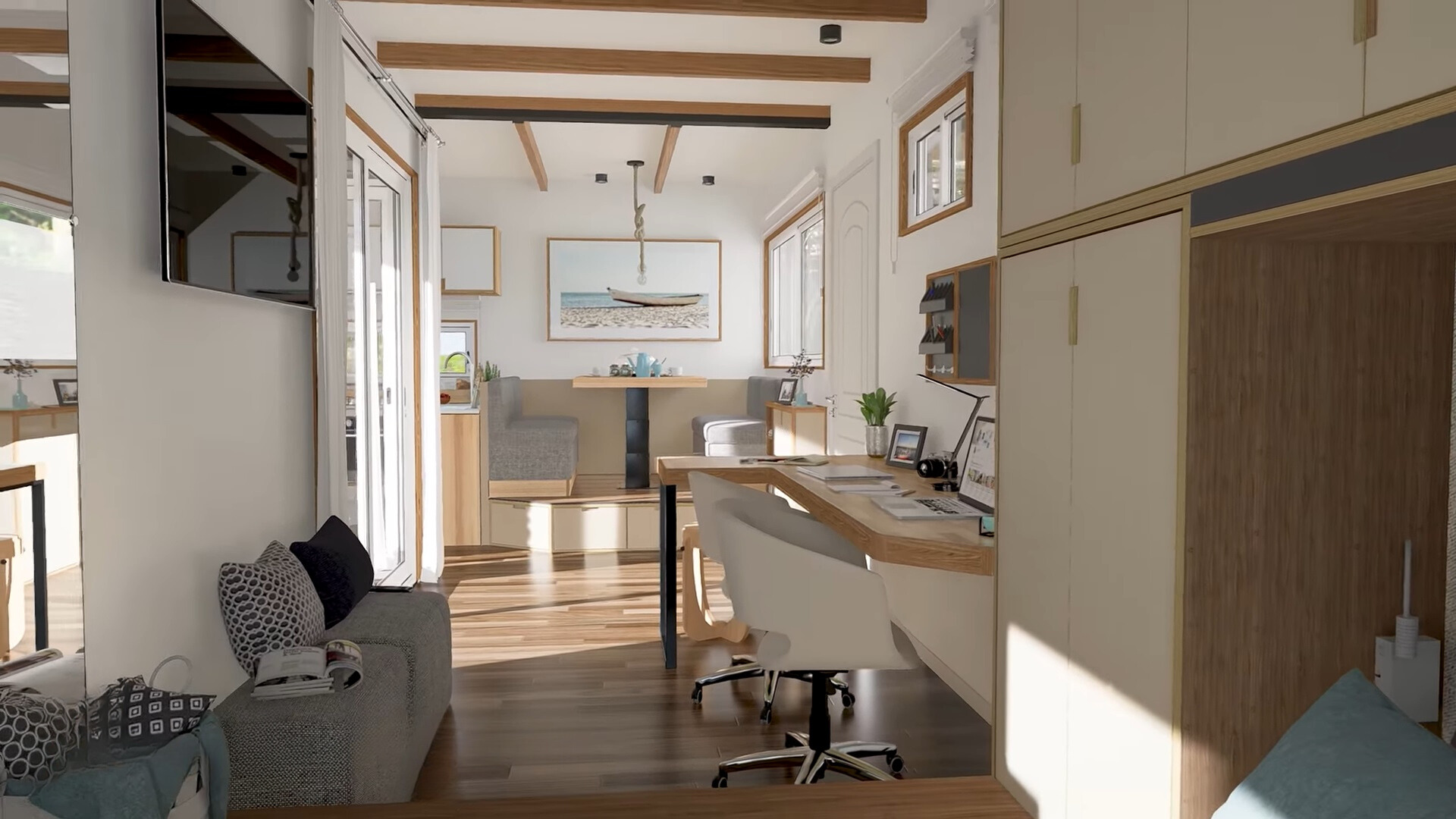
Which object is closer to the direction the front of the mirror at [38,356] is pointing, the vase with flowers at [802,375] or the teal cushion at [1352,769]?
the teal cushion

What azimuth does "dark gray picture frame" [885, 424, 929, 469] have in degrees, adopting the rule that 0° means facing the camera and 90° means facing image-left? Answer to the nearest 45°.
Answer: approximately 45°

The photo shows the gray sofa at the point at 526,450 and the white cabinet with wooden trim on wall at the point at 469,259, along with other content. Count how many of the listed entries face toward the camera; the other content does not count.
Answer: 1

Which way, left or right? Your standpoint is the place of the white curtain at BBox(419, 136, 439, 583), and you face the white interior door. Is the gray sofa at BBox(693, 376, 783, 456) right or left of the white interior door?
left

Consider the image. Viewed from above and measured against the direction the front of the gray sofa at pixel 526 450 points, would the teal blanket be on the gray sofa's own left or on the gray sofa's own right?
on the gray sofa's own right

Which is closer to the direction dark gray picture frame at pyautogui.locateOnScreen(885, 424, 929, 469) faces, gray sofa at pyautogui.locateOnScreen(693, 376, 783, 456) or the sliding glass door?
the sliding glass door

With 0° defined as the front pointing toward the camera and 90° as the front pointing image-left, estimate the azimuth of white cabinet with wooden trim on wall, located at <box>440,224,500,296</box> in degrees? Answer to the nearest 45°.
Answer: approximately 0°

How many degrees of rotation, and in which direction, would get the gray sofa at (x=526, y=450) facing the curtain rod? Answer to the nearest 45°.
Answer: approximately 90° to its right

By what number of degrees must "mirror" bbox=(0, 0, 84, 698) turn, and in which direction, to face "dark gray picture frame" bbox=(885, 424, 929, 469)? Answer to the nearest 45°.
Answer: approximately 45° to its left

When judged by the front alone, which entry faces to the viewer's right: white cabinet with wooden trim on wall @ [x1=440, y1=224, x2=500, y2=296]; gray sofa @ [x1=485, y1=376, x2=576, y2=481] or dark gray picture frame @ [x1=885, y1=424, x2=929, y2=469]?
the gray sofa

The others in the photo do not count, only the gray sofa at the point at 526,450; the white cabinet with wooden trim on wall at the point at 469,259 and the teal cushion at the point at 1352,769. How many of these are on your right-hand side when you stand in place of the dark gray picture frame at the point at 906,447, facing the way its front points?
2

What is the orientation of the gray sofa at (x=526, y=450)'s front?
to the viewer's right
